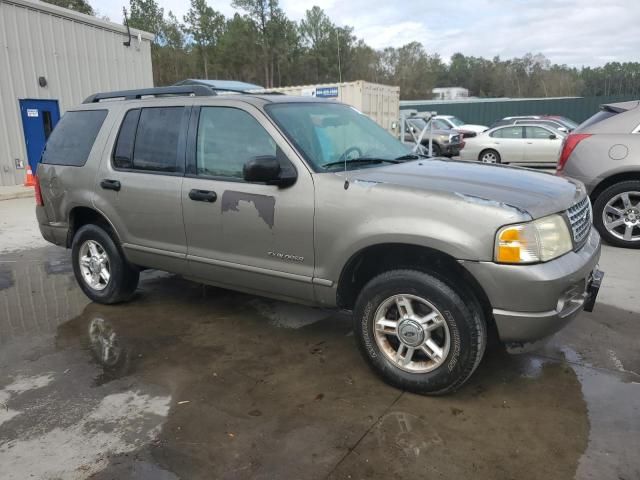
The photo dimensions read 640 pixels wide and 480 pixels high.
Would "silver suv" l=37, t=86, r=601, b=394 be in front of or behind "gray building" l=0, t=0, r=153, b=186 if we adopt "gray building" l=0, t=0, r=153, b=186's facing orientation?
in front

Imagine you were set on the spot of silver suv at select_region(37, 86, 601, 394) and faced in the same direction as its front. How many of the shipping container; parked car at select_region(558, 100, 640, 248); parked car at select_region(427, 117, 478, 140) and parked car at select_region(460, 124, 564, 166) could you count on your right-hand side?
0

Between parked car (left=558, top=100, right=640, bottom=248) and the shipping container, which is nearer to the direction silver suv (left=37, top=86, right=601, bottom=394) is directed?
the parked car

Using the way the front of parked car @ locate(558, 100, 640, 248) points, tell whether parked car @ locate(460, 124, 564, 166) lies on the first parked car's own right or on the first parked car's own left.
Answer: on the first parked car's own left

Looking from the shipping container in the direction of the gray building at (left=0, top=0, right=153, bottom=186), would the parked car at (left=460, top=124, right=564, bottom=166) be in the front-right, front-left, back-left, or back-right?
back-left

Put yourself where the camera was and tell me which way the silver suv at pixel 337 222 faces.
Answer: facing the viewer and to the right of the viewer

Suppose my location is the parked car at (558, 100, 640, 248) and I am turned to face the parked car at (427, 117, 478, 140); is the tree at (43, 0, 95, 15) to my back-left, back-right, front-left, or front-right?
front-left

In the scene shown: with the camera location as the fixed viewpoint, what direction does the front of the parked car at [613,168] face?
facing to the right of the viewer

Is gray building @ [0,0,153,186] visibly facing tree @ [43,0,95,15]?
no
